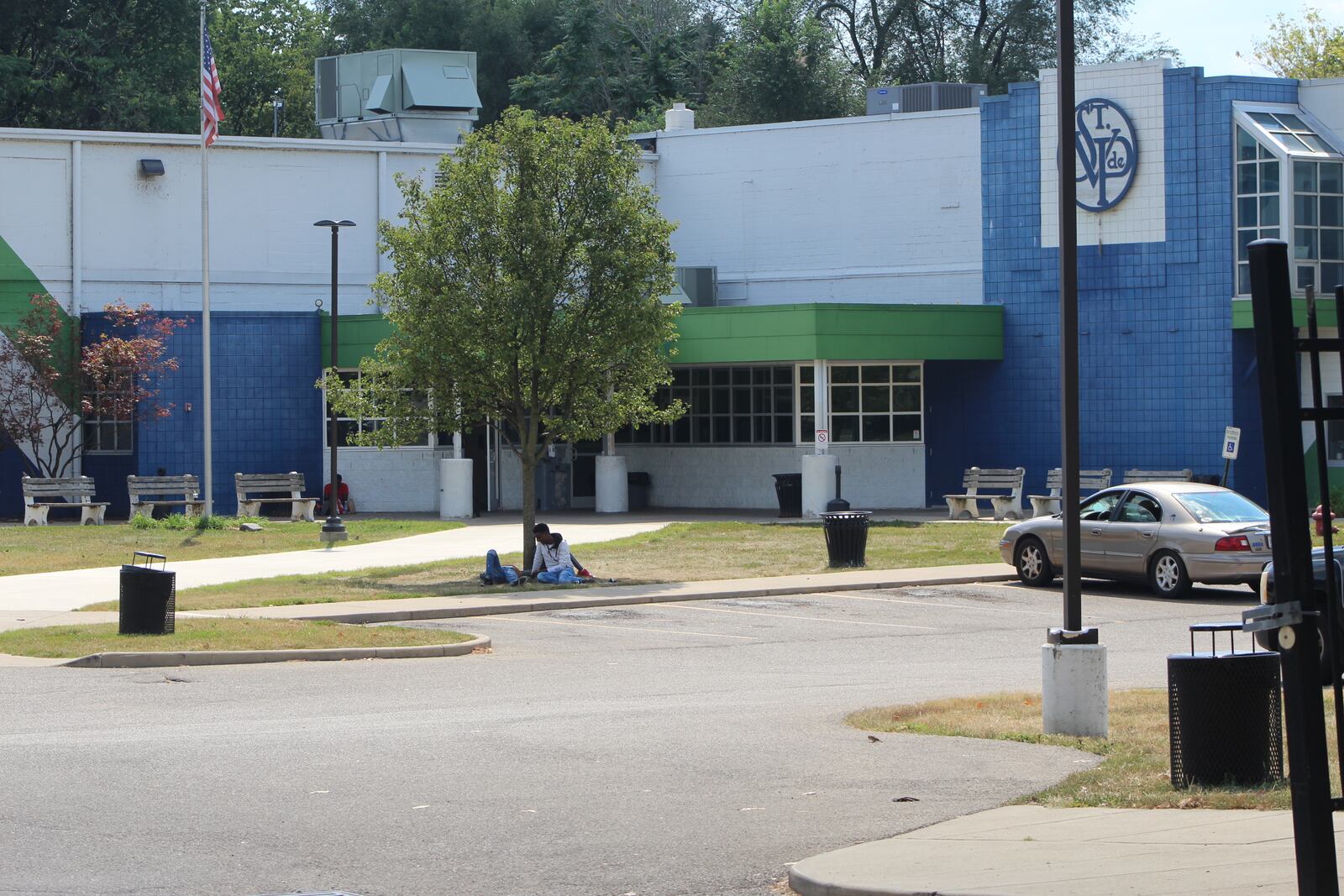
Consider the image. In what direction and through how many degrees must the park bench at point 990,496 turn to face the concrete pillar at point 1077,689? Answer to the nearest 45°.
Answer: approximately 45° to its left

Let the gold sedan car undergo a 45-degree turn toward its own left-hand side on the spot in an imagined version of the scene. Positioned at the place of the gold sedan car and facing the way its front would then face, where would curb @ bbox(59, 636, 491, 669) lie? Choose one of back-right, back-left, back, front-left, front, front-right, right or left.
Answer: front-left

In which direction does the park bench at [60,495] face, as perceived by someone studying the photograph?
facing the viewer and to the right of the viewer

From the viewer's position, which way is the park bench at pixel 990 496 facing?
facing the viewer and to the left of the viewer

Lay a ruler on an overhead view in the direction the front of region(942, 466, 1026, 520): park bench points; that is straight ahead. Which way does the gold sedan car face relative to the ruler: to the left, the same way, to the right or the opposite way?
to the right

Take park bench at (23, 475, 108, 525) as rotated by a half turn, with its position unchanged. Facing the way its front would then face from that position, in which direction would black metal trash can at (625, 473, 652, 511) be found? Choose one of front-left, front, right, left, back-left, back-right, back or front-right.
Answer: back-right

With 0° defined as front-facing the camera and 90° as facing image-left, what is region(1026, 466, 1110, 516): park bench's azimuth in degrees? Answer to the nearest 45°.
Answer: approximately 45°

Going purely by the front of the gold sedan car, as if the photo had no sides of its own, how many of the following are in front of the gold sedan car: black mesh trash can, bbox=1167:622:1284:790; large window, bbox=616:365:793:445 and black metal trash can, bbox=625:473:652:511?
2

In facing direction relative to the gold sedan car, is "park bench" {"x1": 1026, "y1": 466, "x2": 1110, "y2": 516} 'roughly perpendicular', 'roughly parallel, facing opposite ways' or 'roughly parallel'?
roughly perpendicular

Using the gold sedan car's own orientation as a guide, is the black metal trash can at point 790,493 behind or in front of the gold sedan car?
in front

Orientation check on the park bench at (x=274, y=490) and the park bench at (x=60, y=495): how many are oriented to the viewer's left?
0

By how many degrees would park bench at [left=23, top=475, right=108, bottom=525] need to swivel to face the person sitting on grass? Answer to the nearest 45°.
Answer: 0° — it already faces them

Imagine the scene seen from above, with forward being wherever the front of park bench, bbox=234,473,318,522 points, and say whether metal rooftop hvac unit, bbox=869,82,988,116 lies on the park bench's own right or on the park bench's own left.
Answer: on the park bench's own left

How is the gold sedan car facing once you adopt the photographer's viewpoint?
facing away from the viewer and to the left of the viewer

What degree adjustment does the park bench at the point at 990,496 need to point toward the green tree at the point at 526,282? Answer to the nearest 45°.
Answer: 0° — it already faces it
